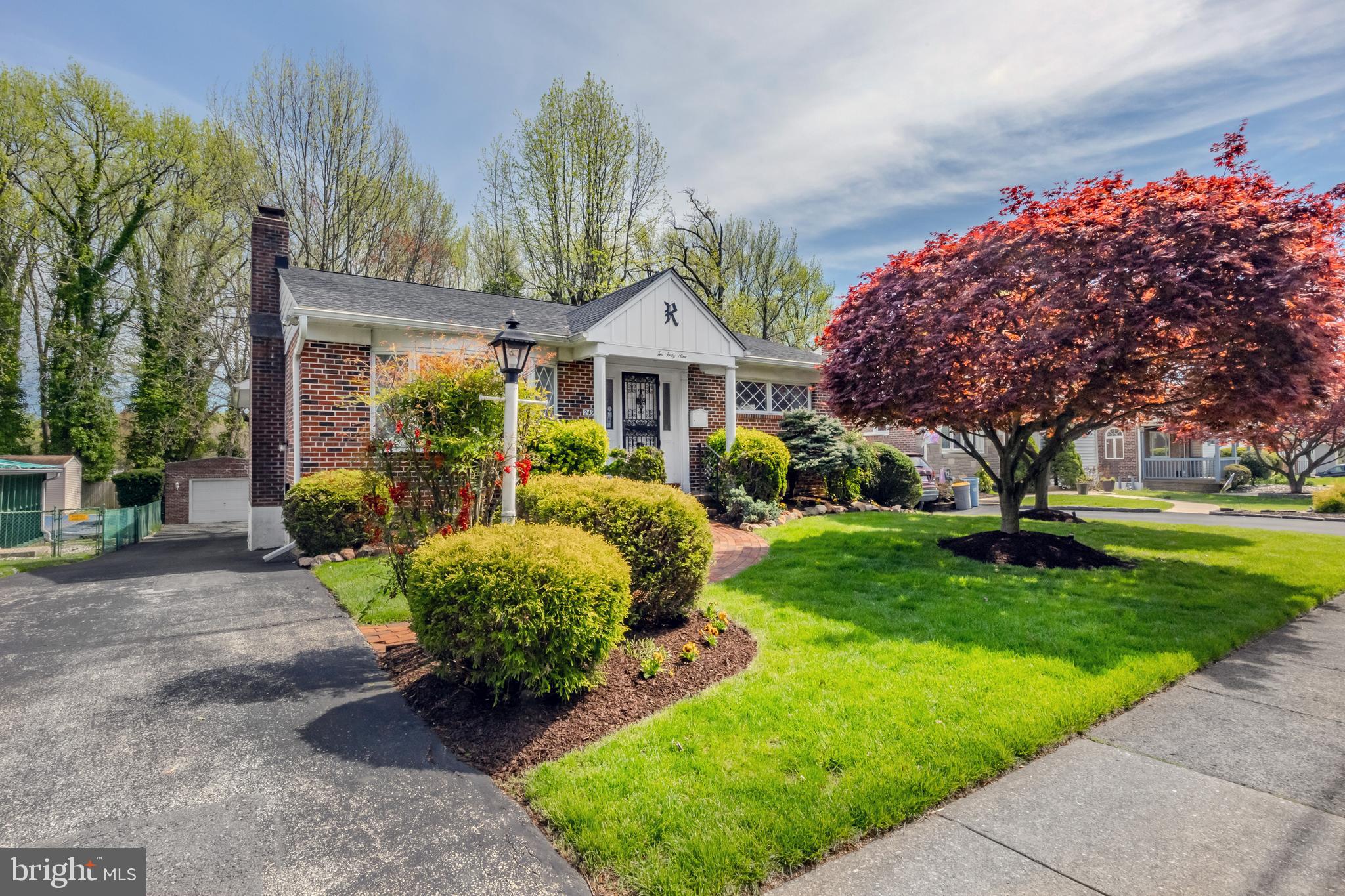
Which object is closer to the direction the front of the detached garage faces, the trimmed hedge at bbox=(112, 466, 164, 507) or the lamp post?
the lamp post

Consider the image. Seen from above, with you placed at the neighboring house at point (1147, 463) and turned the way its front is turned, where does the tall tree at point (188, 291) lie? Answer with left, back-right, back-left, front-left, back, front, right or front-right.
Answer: front-right

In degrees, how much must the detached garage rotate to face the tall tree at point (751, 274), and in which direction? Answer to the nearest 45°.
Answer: approximately 90° to its left

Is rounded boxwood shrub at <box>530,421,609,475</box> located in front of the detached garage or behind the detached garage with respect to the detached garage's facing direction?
in front

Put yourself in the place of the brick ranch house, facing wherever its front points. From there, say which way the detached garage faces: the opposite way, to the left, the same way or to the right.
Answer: the same way

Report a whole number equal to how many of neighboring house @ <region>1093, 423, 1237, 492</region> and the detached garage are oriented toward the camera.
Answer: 2

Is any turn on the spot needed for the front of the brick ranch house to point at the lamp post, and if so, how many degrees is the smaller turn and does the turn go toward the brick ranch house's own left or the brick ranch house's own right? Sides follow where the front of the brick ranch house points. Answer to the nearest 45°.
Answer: approximately 45° to the brick ranch house's own right

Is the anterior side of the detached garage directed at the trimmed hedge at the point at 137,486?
no

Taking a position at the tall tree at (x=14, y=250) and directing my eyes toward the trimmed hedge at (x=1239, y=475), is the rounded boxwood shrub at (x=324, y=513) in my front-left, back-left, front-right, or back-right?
front-right

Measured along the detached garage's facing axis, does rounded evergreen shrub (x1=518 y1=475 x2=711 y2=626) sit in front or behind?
in front

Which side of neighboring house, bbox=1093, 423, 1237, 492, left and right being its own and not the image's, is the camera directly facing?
front

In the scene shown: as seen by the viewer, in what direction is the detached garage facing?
toward the camera

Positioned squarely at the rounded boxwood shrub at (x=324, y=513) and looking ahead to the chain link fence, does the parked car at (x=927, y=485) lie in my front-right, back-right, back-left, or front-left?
back-right

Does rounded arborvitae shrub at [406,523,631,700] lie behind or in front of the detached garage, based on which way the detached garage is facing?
in front

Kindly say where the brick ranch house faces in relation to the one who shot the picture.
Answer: facing the viewer and to the right of the viewer
